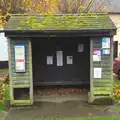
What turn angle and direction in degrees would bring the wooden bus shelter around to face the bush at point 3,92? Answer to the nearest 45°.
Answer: approximately 135° to its right

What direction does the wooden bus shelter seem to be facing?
toward the camera
